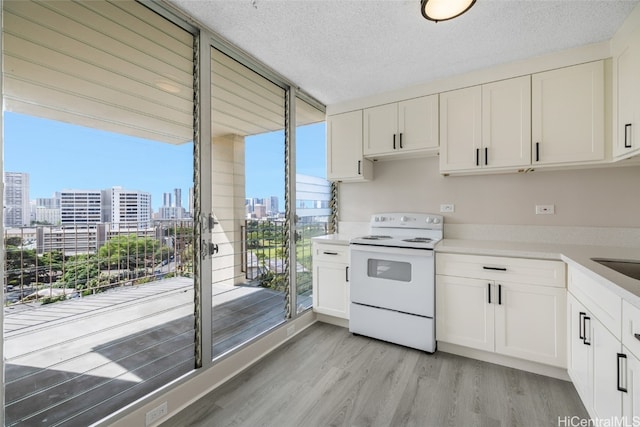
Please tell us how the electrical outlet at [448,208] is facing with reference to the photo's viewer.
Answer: facing the viewer

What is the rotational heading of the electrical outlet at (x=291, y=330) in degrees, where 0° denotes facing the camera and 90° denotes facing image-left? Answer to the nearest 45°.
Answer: approximately 315°

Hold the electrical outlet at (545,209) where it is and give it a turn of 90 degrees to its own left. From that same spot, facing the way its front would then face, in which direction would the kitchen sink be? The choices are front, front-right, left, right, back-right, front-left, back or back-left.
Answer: front-right

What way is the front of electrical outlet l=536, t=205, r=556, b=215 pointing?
toward the camera

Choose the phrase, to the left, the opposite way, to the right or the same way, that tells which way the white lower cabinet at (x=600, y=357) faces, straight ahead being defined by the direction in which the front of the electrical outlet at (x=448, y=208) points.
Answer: to the right

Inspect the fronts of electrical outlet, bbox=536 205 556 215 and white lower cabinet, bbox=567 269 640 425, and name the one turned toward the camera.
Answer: the electrical outlet

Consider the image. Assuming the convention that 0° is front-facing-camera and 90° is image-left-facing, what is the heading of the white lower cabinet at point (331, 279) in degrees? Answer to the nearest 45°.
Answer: approximately 45°

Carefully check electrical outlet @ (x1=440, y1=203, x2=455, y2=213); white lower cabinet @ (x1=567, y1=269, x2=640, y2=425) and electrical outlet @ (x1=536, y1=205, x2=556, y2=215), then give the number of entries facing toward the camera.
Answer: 2

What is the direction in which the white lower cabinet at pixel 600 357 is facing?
to the viewer's left

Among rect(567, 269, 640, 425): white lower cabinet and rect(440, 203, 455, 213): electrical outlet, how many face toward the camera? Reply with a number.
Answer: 1

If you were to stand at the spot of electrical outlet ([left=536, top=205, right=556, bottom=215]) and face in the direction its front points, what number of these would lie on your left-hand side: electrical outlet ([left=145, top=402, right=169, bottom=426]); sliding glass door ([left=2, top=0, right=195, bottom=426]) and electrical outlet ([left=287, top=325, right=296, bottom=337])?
0

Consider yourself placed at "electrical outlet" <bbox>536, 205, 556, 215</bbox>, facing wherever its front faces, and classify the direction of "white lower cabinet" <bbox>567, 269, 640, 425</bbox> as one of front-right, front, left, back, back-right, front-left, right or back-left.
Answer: front

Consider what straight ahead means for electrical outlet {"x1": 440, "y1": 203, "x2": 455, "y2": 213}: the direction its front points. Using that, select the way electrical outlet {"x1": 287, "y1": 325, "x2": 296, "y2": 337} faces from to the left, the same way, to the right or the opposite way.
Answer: to the left

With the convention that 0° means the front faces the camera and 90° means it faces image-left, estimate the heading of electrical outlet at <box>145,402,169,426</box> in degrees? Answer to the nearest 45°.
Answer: approximately 315°
